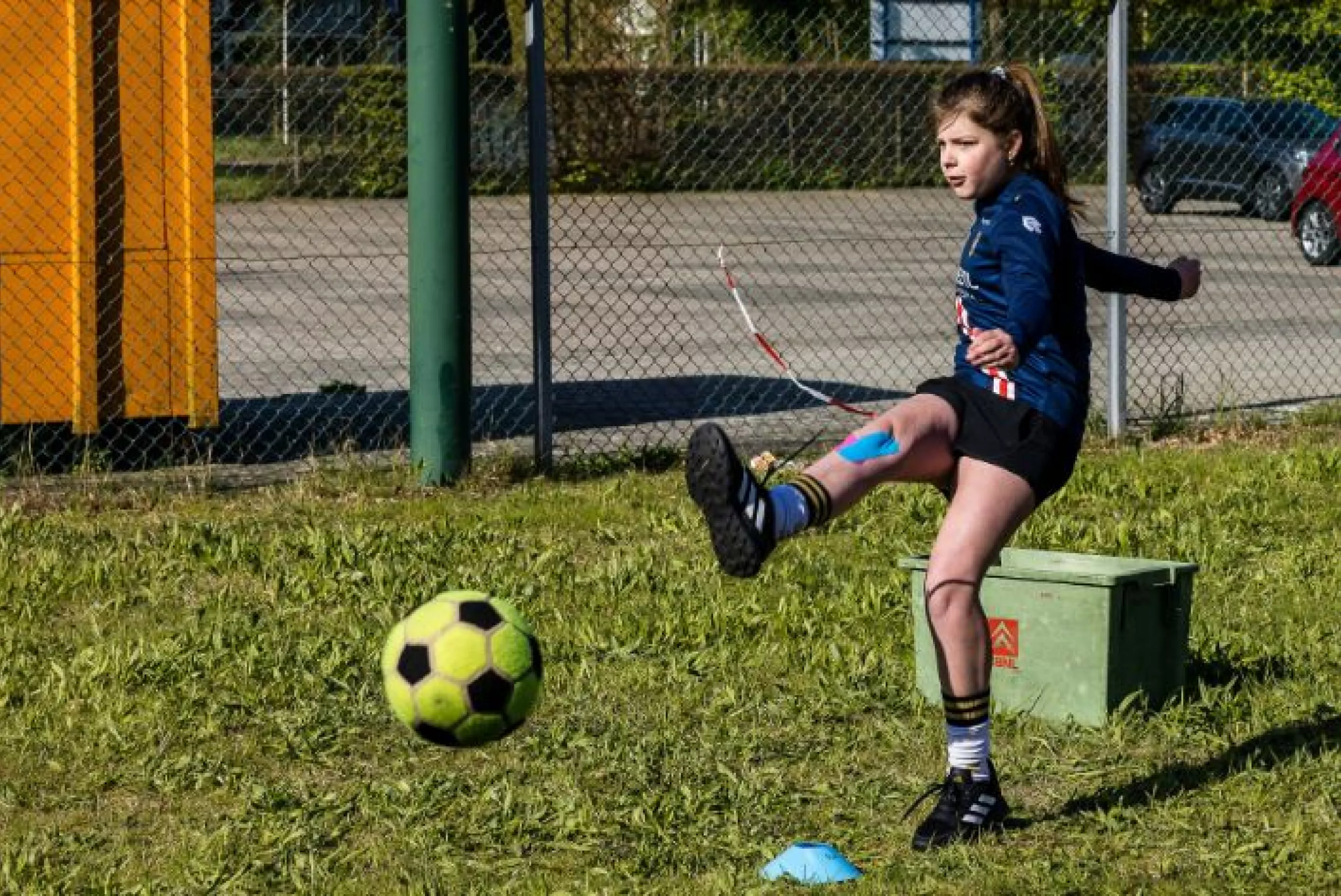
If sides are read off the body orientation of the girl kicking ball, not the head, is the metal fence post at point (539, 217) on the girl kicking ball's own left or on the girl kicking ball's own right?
on the girl kicking ball's own right

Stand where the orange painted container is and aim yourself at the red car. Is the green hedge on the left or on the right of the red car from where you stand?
left

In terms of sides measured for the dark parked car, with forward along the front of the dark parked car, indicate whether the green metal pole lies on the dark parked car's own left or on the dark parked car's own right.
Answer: on the dark parked car's own right

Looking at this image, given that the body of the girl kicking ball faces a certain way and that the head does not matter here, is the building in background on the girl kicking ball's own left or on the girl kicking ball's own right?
on the girl kicking ball's own right

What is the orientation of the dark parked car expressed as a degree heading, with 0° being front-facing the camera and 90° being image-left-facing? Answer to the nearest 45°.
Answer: approximately 315°

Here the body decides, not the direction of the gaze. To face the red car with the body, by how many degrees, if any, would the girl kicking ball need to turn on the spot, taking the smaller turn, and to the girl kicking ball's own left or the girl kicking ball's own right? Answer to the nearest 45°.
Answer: approximately 135° to the girl kicking ball's own right
